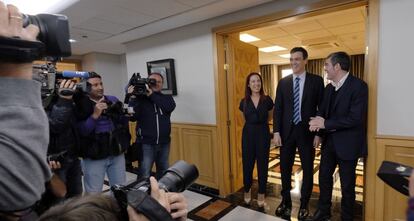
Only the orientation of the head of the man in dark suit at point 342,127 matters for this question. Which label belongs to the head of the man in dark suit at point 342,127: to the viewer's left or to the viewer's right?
to the viewer's left

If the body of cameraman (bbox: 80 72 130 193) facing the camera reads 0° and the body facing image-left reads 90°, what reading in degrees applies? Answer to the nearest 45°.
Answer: approximately 315°

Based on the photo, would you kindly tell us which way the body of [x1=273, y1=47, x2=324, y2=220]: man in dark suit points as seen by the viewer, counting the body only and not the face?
toward the camera

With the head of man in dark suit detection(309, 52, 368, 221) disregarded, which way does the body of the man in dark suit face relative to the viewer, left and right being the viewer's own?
facing the viewer and to the left of the viewer

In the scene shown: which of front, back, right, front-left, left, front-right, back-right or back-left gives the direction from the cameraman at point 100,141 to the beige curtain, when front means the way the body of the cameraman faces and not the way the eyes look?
left

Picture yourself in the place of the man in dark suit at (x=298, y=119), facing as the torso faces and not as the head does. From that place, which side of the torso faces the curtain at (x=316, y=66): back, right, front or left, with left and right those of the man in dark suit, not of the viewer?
back

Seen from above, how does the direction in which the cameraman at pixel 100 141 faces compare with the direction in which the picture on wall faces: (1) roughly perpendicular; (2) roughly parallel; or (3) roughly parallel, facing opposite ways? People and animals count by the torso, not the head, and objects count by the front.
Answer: roughly perpendicular

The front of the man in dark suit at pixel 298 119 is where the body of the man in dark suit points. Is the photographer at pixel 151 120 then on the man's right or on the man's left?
on the man's right

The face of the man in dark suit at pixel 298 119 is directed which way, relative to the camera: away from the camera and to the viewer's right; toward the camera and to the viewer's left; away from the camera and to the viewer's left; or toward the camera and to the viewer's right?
toward the camera and to the viewer's left

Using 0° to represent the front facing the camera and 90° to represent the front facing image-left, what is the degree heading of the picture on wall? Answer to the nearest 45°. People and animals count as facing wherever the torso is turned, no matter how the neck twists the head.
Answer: approximately 45°
